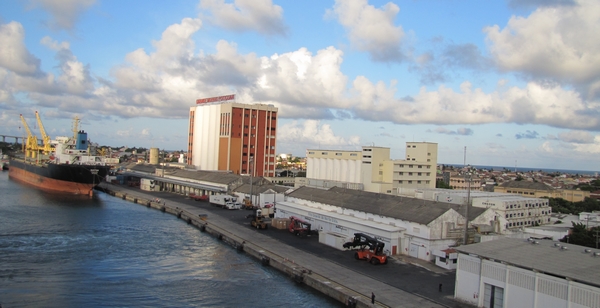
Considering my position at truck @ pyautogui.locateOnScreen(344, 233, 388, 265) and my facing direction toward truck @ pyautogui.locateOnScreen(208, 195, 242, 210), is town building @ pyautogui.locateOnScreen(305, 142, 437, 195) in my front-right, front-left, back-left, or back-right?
front-right

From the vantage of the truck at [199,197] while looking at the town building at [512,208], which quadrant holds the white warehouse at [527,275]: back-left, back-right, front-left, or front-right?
front-right

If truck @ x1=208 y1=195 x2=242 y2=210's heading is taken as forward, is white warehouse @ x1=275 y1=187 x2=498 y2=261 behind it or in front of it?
in front

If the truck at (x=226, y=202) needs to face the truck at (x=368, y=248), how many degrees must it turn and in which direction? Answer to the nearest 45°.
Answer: approximately 45° to its right

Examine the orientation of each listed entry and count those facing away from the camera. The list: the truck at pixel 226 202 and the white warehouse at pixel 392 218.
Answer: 0

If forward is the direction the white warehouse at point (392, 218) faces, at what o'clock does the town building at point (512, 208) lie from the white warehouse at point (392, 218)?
The town building is roughly at 6 o'clock from the white warehouse.

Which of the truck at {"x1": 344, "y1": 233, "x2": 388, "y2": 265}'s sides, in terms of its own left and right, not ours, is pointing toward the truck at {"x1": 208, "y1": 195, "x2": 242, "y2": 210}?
front

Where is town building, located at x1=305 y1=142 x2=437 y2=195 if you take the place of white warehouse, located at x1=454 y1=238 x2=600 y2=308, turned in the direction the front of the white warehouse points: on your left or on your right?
on your right

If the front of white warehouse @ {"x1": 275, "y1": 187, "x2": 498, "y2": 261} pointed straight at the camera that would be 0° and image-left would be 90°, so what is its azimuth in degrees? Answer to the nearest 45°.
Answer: approximately 45°

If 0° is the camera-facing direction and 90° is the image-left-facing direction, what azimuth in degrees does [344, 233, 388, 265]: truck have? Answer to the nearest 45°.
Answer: approximately 135°

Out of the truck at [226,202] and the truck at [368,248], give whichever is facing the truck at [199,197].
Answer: the truck at [368,248]

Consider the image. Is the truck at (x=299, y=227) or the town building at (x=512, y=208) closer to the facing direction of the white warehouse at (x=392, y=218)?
the truck

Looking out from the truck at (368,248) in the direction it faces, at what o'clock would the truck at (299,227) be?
the truck at (299,227) is roughly at 12 o'clock from the truck at (368,248).
